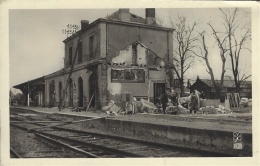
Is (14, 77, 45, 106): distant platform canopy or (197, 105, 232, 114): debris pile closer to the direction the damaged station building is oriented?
the distant platform canopy

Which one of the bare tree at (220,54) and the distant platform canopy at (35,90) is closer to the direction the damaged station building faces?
the distant platform canopy

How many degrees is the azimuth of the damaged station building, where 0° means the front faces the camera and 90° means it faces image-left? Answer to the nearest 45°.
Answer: approximately 45°

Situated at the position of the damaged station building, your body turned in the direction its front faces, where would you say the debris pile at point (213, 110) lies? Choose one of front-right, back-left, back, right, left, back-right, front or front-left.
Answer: back-left

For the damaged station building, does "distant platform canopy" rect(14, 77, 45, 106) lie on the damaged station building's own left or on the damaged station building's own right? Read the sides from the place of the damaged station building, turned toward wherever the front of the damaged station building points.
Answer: on the damaged station building's own right

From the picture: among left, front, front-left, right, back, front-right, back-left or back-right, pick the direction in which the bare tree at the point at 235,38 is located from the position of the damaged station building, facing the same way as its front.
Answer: back-left
